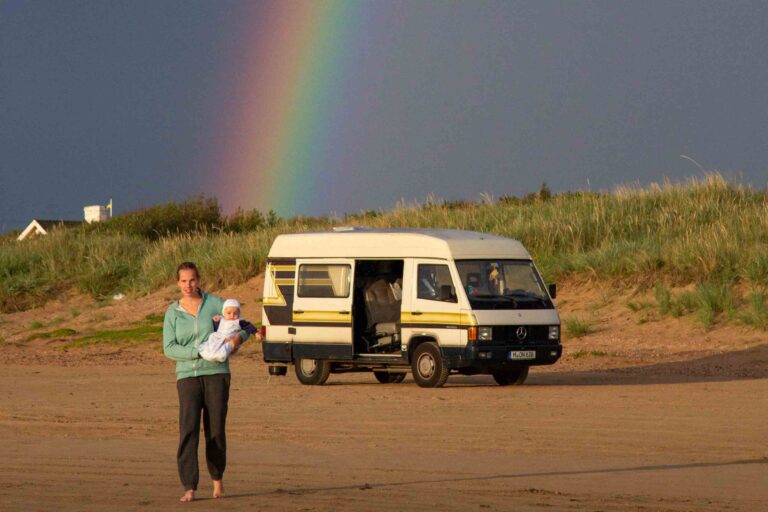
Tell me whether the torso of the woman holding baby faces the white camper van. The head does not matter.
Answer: no

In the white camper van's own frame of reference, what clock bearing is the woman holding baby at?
The woman holding baby is roughly at 2 o'clock from the white camper van.

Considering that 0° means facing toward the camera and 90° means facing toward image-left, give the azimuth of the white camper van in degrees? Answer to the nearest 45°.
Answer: approximately 315°

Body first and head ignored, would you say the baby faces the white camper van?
no

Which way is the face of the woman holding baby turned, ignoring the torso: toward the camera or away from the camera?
toward the camera

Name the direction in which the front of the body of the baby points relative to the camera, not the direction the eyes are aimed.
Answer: toward the camera

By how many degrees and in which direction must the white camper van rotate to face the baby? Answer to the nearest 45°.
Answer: approximately 45° to its right

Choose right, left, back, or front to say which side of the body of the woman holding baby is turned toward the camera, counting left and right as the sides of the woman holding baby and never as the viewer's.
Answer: front

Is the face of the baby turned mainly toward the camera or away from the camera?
toward the camera
